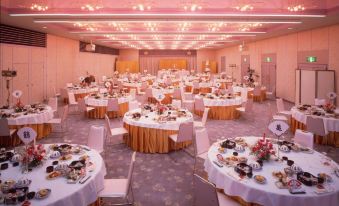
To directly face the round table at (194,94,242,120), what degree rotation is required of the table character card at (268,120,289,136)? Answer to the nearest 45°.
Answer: approximately 180°

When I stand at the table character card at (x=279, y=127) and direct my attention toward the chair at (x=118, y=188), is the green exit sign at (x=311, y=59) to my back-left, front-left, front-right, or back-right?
back-right

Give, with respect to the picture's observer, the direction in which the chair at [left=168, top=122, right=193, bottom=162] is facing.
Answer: facing away from the viewer and to the left of the viewer

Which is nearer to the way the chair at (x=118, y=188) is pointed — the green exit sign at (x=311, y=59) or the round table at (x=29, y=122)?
the round table

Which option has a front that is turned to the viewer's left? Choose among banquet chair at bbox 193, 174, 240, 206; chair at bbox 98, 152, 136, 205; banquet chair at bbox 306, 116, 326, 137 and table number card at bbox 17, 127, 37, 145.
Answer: the chair

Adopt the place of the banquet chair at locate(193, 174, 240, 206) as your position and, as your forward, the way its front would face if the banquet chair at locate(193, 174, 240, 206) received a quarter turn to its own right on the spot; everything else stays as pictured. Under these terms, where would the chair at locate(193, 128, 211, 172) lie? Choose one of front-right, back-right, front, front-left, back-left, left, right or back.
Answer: back-left

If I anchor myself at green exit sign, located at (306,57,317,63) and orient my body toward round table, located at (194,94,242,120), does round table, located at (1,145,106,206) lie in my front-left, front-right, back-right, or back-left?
front-left

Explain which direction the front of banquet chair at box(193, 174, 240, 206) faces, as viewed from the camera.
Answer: facing away from the viewer and to the right of the viewer

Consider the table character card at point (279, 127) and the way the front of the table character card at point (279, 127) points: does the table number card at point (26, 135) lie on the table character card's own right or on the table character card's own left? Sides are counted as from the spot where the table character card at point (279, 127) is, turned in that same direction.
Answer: on the table character card's own right

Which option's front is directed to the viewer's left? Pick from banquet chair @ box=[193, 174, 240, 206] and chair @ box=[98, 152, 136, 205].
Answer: the chair

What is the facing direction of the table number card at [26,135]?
toward the camera

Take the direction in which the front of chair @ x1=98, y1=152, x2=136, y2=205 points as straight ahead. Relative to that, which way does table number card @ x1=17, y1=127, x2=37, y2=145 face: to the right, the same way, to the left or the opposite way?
to the left

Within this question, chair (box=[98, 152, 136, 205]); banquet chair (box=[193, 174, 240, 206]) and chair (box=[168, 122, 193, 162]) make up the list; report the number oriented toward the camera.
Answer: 0
